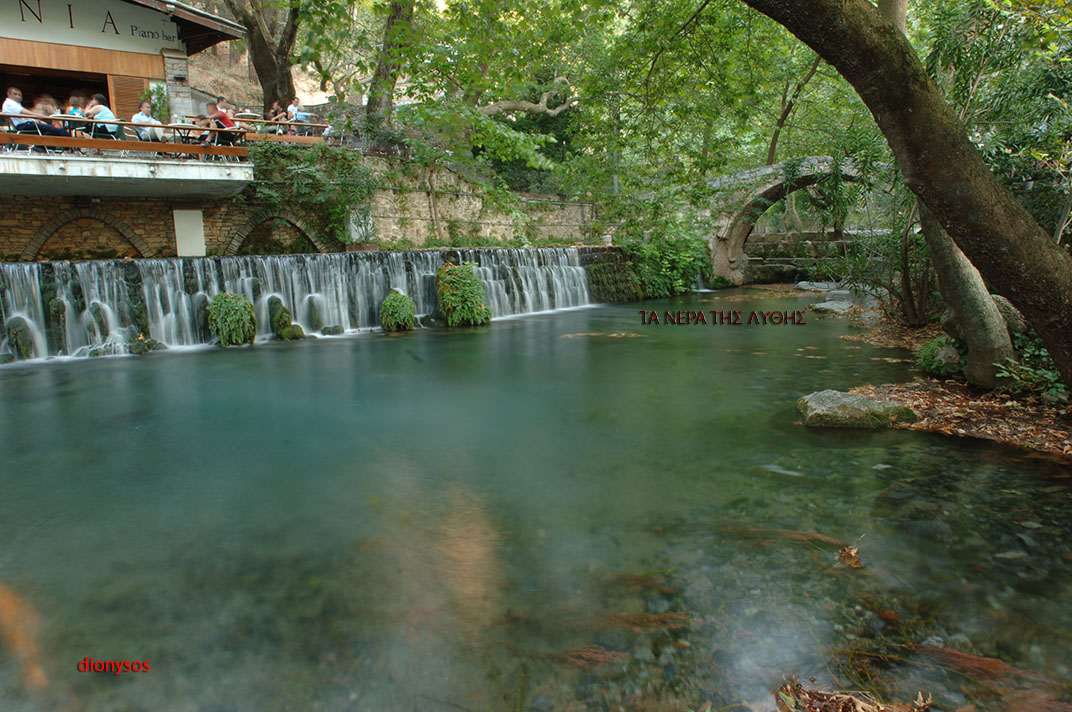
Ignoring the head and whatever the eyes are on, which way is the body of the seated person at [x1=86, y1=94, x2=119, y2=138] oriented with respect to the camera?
to the viewer's left

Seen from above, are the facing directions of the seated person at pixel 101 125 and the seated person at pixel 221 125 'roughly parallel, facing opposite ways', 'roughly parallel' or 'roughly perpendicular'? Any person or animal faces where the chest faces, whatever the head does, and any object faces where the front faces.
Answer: roughly parallel

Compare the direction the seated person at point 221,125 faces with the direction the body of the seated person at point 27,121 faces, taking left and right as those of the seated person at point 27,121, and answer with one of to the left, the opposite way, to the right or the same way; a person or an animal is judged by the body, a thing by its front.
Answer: the opposite way

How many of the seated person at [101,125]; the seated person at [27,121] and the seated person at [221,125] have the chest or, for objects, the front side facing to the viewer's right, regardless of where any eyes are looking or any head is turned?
1

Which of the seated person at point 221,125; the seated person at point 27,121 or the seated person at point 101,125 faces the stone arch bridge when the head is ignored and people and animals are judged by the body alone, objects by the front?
the seated person at point 27,121

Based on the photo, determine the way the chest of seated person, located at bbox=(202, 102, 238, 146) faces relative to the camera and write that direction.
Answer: to the viewer's left

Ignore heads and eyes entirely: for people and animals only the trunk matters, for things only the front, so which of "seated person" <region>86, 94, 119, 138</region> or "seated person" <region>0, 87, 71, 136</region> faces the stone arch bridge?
"seated person" <region>0, 87, 71, 136</region>

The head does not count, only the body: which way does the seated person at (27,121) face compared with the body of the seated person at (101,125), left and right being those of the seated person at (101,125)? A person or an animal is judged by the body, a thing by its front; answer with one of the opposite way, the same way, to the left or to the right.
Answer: the opposite way

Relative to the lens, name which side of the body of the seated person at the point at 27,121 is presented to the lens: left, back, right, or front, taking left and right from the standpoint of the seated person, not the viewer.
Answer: right
